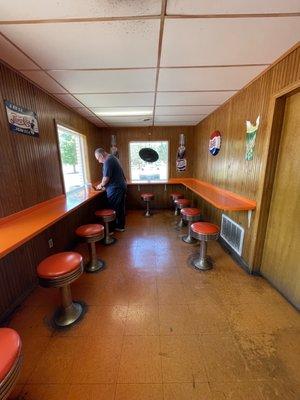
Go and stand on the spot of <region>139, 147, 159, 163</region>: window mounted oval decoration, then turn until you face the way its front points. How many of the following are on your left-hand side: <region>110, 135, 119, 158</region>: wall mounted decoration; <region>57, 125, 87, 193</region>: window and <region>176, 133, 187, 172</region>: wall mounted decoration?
1

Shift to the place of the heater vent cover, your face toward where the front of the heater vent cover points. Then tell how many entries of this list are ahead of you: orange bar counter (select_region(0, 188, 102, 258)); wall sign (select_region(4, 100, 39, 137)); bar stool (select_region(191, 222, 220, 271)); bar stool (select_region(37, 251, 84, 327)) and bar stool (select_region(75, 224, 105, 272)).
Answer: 5

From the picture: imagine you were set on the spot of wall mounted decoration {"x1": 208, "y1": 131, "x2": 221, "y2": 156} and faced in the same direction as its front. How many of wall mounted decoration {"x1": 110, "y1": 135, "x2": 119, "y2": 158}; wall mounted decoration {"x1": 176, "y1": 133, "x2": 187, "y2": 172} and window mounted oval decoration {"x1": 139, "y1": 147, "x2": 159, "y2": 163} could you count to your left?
0

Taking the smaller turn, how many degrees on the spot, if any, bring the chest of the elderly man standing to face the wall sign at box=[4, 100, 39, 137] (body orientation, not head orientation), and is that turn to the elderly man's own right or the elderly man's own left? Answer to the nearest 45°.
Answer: approximately 45° to the elderly man's own left

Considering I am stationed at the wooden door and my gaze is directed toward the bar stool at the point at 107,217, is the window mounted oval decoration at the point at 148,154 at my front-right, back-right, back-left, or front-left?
front-right

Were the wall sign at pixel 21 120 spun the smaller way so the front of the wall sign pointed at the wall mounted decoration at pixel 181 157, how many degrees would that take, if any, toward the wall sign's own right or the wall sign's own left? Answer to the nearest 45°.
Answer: approximately 45° to the wall sign's own left

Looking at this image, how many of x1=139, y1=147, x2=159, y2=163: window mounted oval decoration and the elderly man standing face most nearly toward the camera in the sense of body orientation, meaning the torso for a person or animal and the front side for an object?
1

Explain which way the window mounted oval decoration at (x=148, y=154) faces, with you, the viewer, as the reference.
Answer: facing the viewer

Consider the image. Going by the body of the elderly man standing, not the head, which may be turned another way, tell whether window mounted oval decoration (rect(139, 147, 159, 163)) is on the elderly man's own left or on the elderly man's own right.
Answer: on the elderly man's own right

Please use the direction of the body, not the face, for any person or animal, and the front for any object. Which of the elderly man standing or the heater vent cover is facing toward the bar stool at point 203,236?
the heater vent cover

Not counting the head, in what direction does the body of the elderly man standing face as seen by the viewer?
to the viewer's left

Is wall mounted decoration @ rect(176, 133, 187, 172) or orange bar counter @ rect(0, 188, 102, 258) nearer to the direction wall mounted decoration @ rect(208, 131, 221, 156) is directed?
the orange bar counter

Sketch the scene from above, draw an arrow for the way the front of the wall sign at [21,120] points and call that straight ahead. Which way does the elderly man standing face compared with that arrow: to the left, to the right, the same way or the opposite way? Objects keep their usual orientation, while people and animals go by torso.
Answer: the opposite way

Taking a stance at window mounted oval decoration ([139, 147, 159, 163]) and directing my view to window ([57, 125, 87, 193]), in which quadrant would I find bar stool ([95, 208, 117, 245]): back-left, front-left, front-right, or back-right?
front-left

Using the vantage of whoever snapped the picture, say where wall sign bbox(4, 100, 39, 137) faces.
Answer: facing the viewer and to the right of the viewer

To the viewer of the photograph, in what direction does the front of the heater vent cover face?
facing the viewer and to the left of the viewer

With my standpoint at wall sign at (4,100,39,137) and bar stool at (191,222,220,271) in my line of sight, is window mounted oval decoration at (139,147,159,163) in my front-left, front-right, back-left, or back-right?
front-left
